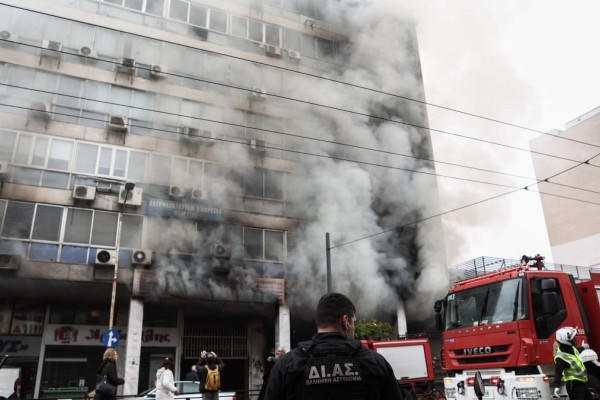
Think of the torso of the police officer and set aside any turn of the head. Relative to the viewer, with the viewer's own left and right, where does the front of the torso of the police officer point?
facing away from the viewer

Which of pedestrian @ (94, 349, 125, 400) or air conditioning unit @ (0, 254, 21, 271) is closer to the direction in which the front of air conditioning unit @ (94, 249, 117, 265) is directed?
the pedestrian

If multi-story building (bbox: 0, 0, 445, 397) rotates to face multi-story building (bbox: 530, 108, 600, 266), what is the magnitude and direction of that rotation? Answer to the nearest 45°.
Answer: approximately 90° to its left

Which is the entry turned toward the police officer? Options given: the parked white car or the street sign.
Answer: the street sign

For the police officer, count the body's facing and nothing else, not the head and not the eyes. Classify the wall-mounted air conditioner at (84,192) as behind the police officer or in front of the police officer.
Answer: in front

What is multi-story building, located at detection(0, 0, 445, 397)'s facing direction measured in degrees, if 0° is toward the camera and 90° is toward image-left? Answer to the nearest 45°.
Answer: approximately 315°
